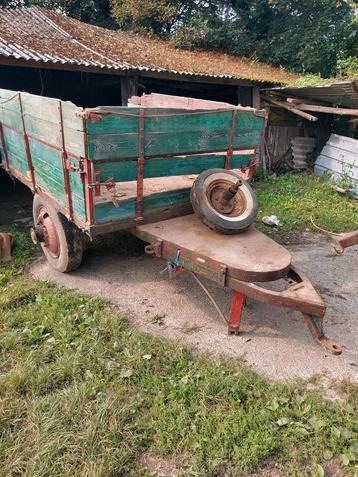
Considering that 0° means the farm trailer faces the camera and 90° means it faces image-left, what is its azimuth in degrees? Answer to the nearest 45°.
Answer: approximately 315°

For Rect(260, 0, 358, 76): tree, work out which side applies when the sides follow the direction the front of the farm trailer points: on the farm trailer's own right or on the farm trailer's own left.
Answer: on the farm trailer's own left

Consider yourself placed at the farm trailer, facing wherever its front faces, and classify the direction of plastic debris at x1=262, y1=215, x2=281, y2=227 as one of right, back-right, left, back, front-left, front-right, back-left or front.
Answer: left

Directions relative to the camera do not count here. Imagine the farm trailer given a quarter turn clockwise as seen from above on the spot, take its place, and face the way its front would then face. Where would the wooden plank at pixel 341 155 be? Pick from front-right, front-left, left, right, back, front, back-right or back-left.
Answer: back

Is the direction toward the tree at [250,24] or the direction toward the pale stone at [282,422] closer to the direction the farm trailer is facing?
the pale stone

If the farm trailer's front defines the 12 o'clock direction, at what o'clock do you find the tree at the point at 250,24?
The tree is roughly at 8 o'clock from the farm trailer.

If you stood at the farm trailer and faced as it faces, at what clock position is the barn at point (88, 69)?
The barn is roughly at 7 o'clock from the farm trailer.

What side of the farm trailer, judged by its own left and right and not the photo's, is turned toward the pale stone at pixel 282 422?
front

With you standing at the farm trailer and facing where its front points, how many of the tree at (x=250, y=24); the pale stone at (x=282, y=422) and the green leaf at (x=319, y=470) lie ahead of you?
2

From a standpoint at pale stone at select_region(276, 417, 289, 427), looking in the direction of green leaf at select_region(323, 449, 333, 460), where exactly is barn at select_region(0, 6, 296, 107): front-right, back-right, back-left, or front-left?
back-left

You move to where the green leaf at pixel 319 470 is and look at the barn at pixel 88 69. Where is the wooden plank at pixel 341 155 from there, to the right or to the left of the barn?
right
